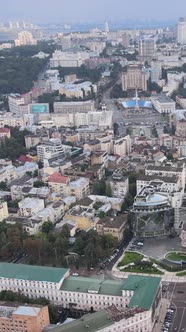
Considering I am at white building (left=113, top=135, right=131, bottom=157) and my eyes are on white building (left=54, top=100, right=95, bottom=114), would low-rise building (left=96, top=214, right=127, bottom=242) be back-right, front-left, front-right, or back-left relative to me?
back-left

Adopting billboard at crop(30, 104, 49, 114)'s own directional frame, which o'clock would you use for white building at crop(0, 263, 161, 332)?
The white building is roughly at 12 o'clock from the billboard.

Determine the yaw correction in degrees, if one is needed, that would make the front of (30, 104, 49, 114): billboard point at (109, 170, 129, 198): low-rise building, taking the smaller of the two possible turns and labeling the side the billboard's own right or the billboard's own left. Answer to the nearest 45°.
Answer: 0° — it already faces it

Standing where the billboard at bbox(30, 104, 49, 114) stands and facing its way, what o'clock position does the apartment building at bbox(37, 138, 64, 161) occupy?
The apartment building is roughly at 12 o'clock from the billboard.

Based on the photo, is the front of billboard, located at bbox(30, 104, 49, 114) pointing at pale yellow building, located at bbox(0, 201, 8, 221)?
yes
